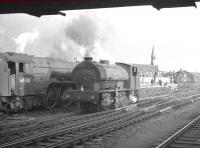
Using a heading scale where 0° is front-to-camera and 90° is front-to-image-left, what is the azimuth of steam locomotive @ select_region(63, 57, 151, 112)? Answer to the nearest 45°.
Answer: approximately 45°

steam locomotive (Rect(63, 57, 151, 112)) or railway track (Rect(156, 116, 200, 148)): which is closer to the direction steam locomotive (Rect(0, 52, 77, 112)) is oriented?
the steam locomotive

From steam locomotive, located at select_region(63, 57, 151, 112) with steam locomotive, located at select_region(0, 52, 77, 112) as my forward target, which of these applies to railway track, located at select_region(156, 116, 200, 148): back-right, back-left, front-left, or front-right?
back-left

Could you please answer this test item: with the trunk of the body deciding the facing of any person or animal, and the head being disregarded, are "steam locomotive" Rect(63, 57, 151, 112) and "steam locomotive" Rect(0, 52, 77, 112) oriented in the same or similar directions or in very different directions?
very different directions

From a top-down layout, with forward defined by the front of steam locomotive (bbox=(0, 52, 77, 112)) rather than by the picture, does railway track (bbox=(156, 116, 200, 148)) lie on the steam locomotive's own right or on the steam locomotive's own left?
on the steam locomotive's own right

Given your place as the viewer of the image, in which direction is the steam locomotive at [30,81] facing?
facing away from the viewer and to the right of the viewer
